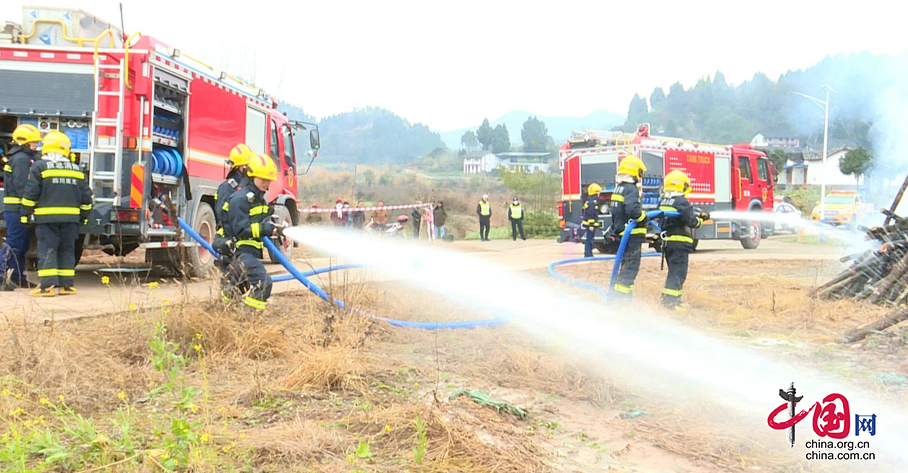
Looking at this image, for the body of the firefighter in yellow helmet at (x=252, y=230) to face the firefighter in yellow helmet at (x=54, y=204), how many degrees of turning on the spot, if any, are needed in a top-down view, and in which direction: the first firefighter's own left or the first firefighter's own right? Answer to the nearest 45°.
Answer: approximately 135° to the first firefighter's own left

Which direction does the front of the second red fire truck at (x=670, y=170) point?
to the viewer's right

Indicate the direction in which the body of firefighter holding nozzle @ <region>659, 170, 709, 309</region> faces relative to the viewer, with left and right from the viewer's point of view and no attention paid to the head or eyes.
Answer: facing away from the viewer and to the right of the viewer

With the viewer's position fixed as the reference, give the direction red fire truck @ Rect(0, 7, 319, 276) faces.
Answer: facing away from the viewer and to the right of the viewer

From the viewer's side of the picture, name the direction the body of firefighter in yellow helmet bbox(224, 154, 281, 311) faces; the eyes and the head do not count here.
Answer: to the viewer's right

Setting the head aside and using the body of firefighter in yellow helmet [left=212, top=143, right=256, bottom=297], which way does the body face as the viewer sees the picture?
to the viewer's right

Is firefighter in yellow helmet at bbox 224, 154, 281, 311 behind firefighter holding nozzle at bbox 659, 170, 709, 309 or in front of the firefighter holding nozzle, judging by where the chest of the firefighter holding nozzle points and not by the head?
behind

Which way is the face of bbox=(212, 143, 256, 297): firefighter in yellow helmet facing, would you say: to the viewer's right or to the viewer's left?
to the viewer's right

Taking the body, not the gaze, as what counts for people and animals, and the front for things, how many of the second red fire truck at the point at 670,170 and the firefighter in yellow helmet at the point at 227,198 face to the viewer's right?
2
